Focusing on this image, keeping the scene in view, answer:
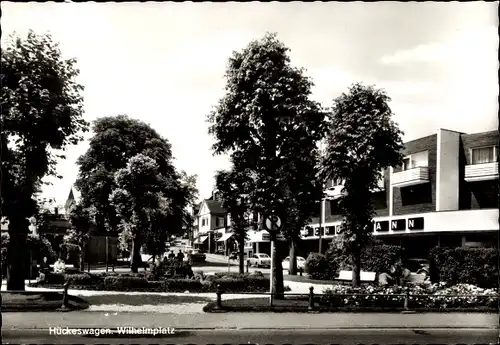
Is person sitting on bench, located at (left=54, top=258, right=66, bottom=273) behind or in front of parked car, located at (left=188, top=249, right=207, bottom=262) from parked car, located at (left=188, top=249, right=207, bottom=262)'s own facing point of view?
in front

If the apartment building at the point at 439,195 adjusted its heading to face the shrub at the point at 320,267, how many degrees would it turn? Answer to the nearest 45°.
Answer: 0° — it already faces it

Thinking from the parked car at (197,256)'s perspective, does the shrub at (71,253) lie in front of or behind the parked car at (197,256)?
in front

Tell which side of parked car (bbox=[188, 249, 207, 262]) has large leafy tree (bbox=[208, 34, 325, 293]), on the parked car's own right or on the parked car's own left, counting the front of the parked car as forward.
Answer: on the parked car's own left

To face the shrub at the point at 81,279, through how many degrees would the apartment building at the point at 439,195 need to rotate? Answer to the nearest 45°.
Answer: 0° — it already faces it

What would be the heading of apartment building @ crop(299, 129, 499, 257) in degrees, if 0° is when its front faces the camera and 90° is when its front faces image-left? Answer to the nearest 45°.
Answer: approximately 45°

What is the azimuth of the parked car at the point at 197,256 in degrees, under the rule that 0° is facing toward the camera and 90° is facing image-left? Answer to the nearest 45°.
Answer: approximately 45°

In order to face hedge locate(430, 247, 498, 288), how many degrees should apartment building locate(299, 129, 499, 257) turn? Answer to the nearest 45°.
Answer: approximately 45° to its left

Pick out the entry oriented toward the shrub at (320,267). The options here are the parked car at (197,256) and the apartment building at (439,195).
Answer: the apartment building
